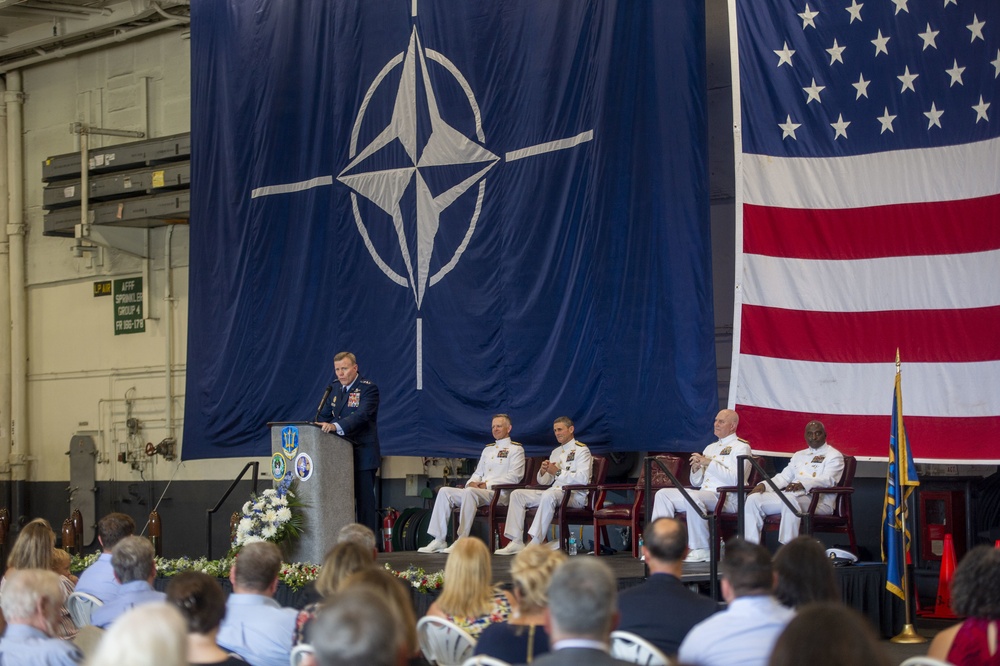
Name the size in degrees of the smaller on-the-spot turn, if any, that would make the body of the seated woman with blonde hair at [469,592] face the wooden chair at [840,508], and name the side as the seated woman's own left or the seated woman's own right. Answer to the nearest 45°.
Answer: approximately 45° to the seated woman's own right

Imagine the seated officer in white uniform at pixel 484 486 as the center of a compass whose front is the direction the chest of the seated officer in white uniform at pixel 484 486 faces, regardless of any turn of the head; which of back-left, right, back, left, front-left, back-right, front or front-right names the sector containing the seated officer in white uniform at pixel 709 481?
left

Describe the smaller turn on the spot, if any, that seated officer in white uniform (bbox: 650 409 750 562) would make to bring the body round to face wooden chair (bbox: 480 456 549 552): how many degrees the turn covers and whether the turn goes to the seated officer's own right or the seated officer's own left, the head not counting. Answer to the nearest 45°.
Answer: approximately 90° to the seated officer's own right

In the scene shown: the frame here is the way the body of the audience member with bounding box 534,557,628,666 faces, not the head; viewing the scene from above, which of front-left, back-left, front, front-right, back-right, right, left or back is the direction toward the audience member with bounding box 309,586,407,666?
back-left

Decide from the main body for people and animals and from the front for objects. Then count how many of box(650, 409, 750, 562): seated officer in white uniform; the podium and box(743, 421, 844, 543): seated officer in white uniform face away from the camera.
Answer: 0

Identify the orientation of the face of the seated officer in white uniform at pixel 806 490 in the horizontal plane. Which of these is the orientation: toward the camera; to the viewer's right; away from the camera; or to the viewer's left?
toward the camera

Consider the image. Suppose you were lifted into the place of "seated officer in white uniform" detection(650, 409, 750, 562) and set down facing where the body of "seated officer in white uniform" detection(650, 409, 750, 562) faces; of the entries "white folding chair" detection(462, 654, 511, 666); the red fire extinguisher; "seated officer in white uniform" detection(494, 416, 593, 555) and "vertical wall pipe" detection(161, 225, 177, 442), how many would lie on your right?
3

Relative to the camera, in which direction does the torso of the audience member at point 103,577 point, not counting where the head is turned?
away from the camera

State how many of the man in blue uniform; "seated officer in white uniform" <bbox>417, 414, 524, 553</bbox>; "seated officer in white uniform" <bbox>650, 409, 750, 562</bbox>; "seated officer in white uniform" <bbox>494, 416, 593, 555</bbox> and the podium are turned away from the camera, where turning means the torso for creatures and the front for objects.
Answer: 0

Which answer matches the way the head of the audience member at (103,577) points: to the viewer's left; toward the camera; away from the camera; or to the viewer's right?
away from the camera

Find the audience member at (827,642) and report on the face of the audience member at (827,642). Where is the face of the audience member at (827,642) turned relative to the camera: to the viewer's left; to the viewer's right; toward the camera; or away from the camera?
away from the camera

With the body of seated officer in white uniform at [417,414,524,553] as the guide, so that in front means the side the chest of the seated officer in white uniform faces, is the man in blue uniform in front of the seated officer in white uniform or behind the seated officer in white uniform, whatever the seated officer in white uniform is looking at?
in front

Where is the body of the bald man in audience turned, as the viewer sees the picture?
away from the camera

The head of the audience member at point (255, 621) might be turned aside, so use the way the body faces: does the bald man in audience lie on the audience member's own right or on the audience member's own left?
on the audience member's own right

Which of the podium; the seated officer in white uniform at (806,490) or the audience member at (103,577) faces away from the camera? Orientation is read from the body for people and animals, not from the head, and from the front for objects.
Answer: the audience member

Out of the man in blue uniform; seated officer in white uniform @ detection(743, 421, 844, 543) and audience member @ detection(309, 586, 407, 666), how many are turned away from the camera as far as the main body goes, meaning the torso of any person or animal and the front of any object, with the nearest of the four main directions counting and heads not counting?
1

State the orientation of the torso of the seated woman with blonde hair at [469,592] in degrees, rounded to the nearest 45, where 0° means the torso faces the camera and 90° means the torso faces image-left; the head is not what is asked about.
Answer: approximately 180°

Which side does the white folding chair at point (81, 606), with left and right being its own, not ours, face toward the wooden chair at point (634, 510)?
front
